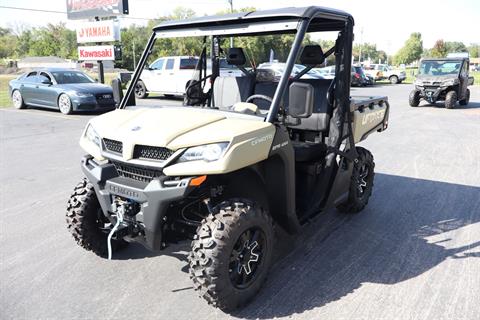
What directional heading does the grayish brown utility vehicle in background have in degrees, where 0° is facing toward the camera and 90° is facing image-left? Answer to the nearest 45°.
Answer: approximately 45°

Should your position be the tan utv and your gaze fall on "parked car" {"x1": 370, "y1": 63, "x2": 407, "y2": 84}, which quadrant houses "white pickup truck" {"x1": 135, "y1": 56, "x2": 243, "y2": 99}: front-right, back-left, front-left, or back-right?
front-left

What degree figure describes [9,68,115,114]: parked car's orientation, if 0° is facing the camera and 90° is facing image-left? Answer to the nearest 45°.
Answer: approximately 315°

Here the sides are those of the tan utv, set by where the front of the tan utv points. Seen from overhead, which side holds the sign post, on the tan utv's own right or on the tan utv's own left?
on the tan utv's own right

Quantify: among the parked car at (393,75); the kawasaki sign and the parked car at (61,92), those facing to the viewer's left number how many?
0

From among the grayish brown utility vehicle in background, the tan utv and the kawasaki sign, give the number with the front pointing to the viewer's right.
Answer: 0

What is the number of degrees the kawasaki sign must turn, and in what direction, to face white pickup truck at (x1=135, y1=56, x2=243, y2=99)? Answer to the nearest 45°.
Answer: approximately 45° to its left

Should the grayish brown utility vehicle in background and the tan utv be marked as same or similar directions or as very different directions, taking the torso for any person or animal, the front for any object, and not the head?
same or similar directions

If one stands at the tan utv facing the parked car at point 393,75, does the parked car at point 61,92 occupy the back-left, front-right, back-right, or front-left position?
front-left

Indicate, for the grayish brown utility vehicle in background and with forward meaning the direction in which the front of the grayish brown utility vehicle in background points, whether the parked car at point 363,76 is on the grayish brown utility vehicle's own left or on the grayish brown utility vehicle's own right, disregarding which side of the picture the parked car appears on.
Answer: on the grayish brown utility vehicle's own right

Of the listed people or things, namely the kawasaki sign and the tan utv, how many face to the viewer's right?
0

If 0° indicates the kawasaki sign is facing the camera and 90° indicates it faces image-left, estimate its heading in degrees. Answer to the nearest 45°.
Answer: approximately 0°
